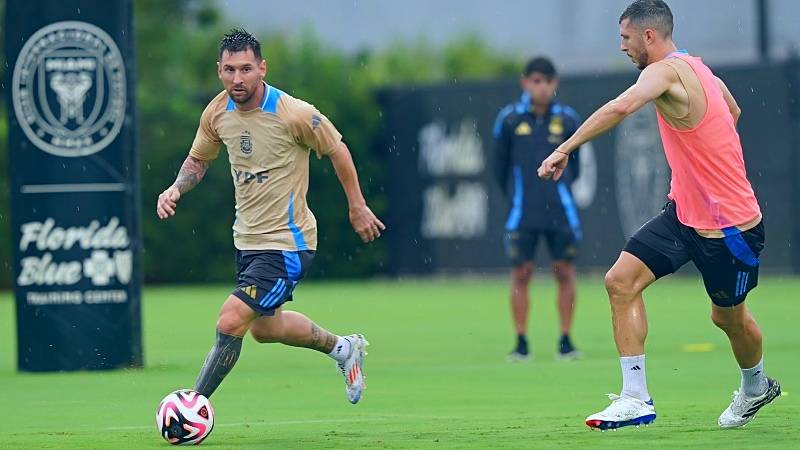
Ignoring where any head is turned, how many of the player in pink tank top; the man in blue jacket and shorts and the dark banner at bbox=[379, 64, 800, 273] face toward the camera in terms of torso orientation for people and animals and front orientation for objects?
2

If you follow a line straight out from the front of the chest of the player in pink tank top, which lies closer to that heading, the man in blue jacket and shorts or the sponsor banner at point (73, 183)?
the sponsor banner

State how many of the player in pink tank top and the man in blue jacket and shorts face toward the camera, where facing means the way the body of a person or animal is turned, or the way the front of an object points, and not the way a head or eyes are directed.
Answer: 1

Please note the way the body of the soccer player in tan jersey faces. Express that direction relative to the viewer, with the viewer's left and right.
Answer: facing the viewer and to the left of the viewer

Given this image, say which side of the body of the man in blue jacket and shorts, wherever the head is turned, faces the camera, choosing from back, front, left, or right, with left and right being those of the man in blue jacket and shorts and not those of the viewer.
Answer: front

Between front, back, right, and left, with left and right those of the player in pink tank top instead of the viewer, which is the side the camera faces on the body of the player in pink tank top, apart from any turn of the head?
left

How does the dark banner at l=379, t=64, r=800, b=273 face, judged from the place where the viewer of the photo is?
facing the viewer

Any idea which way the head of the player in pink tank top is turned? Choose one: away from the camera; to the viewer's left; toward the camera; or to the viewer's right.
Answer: to the viewer's left

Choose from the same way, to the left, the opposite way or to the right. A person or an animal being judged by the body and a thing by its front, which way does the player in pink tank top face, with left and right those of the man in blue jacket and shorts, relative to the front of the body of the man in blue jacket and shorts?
to the right
